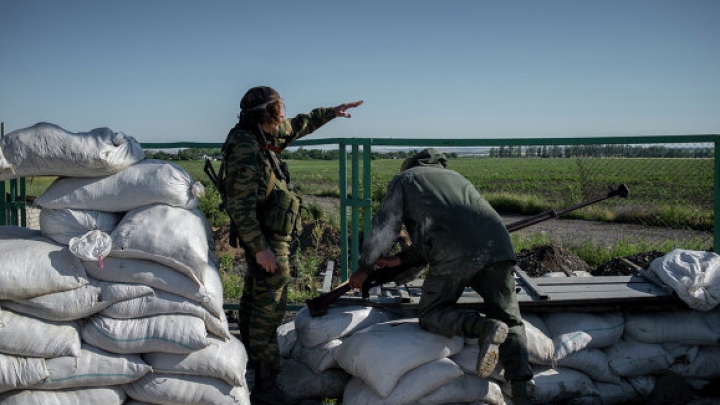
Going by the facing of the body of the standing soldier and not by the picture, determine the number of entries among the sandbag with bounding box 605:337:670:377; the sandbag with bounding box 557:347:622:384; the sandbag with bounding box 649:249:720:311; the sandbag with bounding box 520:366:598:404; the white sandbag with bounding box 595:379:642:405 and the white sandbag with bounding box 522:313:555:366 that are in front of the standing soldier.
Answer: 6

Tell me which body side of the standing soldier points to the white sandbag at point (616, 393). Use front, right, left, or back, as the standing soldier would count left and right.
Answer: front

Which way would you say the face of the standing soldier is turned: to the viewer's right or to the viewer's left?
to the viewer's right

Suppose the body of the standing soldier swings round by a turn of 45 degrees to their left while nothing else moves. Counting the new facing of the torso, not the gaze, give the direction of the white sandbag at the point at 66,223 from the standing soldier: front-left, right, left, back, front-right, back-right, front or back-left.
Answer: back-left

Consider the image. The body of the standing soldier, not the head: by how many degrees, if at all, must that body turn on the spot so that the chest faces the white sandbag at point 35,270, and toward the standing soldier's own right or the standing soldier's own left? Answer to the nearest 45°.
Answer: approximately 180°

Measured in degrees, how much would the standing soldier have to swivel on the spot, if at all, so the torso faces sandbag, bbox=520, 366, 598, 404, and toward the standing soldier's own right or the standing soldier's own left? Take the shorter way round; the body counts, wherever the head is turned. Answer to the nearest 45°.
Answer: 0° — they already face it

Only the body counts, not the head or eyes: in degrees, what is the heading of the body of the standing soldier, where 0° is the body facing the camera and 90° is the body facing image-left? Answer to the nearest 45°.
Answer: approximately 270°

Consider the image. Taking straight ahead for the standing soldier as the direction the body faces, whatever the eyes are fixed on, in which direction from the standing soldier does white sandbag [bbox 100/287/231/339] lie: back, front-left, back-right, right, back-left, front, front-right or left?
back-right
